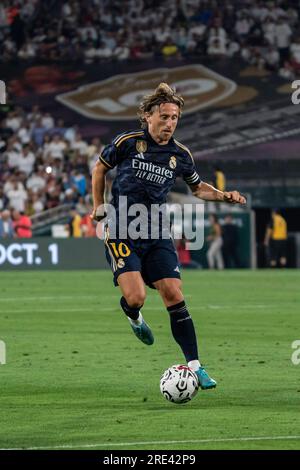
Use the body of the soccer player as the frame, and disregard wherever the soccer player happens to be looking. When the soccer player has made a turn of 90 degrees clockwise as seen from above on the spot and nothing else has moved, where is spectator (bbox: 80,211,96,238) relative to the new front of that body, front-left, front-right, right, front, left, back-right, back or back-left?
back-right

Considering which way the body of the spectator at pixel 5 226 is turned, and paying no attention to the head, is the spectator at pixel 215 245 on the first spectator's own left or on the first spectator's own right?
on the first spectator's own left

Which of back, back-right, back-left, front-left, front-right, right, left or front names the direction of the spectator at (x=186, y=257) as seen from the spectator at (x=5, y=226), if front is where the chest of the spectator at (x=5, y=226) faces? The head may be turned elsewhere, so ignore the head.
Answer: left

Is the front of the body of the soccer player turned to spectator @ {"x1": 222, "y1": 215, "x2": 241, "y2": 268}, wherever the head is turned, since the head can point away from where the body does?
no

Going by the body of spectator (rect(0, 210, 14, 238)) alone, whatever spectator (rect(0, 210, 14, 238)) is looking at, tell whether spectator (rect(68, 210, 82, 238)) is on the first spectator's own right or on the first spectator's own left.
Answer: on the first spectator's own left

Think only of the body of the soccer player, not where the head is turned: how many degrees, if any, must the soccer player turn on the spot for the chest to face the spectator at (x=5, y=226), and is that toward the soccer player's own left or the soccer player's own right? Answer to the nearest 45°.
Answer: approximately 135° to the soccer player's own left

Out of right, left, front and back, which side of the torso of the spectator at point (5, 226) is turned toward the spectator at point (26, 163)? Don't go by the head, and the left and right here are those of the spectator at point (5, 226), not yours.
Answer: back

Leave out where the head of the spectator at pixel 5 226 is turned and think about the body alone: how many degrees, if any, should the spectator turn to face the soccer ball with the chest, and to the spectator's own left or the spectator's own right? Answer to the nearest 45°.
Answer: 0° — they already face it

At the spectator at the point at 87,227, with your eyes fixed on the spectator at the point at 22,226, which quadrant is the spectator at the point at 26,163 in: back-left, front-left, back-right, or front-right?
front-right

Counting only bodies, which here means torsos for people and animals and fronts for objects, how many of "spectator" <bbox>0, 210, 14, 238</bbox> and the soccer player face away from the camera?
0

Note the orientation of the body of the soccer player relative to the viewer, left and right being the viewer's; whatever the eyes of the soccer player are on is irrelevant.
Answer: facing the viewer and to the right of the viewer

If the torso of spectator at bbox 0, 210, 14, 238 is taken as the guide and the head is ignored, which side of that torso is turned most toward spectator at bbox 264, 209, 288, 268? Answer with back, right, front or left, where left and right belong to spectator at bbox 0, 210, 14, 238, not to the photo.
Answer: left

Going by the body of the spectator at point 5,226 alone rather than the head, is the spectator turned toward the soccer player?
yes

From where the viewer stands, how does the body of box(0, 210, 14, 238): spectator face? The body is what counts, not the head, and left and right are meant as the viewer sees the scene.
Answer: facing the viewer
